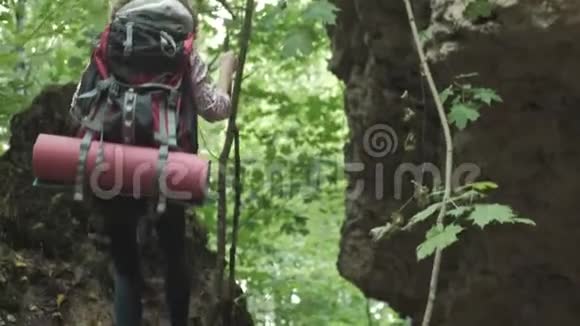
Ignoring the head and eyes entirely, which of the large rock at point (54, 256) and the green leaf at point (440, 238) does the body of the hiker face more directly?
the large rock

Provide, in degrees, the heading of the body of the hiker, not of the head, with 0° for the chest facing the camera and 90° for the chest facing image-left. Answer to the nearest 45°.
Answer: approximately 180°

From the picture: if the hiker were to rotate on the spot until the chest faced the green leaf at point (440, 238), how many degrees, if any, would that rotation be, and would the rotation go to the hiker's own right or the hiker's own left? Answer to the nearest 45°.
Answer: approximately 135° to the hiker's own right
